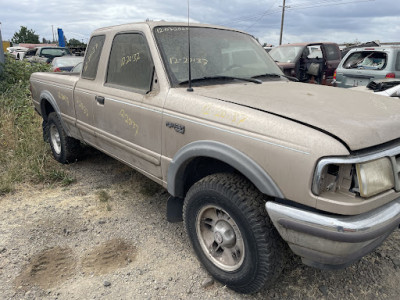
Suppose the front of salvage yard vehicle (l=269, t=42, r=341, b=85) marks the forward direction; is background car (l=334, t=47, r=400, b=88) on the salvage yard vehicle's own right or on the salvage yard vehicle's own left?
on the salvage yard vehicle's own left

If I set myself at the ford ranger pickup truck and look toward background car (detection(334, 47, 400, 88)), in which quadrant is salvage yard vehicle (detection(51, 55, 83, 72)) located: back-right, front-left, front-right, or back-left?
front-left

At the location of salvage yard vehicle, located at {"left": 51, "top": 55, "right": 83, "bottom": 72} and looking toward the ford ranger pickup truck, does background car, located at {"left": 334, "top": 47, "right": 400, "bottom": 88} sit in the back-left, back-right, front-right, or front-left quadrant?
front-left

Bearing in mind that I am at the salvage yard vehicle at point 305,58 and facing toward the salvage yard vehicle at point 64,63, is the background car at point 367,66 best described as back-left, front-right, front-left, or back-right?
back-left

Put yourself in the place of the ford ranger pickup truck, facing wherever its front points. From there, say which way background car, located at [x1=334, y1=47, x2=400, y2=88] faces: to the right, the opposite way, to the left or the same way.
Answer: to the left

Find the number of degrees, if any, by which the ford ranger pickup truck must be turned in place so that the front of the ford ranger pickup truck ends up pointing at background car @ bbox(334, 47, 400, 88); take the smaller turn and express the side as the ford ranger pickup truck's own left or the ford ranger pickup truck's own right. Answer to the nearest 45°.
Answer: approximately 90° to the ford ranger pickup truck's own left

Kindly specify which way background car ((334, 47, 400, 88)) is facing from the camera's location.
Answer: facing away from the viewer and to the right of the viewer

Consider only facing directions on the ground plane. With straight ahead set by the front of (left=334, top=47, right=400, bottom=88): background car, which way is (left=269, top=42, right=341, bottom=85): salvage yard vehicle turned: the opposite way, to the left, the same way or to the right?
the opposite way

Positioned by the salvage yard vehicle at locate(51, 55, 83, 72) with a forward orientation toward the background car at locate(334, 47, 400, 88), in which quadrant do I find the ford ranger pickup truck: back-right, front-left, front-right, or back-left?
front-right

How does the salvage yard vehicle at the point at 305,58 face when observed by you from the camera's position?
facing the viewer and to the left of the viewer

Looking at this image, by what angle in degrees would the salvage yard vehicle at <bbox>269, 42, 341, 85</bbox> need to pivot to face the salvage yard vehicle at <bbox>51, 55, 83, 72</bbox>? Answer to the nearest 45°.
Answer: approximately 45° to its right

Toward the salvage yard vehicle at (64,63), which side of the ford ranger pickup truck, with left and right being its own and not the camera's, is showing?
back

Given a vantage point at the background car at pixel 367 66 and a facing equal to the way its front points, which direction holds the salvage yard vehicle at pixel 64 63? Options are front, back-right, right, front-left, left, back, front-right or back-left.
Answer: back-left

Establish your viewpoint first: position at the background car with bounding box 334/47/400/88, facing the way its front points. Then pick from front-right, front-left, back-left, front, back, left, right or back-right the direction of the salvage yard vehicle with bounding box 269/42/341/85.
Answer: left
